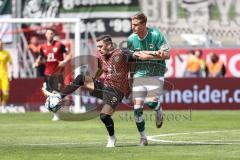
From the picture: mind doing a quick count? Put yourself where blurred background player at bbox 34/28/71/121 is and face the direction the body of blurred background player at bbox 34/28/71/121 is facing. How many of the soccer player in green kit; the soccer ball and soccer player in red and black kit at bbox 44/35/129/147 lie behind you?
0

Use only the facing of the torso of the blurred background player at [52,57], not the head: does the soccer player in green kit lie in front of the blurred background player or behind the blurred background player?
in front

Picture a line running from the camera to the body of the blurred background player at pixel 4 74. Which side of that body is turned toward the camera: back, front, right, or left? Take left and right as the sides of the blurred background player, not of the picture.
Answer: front

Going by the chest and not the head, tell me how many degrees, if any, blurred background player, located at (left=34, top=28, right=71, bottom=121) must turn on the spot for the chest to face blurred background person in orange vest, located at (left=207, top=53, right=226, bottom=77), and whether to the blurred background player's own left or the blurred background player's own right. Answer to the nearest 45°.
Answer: approximately 135° to the blurred background player's own left

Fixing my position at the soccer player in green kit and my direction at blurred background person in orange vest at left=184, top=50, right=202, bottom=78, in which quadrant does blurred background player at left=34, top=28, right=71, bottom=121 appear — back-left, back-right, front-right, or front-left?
front-left

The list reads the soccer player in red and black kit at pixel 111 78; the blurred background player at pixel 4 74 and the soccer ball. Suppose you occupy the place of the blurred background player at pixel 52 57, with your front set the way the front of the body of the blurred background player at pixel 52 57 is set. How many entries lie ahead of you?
2

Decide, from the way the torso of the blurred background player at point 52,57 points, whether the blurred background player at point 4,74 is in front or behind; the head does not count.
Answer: behind

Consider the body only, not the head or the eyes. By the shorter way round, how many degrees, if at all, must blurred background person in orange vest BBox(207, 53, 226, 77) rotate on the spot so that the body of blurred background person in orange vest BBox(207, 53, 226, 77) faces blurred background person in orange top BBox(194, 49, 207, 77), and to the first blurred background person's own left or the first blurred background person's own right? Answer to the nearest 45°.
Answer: approximately 90° to the first blurred background person's own right

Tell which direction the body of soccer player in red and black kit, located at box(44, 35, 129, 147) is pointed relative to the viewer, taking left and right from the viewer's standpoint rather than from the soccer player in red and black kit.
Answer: facing the viewer and to the left of the viewer

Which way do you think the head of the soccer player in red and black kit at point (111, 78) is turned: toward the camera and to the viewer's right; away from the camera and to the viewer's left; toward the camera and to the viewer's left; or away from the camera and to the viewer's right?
toward the camera and to the viewer's left

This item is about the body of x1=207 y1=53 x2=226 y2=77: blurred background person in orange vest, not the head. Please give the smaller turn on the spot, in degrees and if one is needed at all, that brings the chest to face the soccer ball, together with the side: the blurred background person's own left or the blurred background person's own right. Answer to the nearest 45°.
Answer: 0° — they already face it
